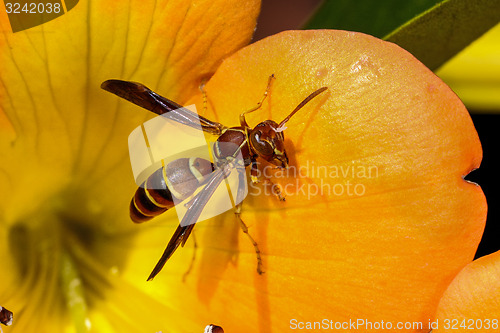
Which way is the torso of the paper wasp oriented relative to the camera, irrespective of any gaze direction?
to the viewer's right
